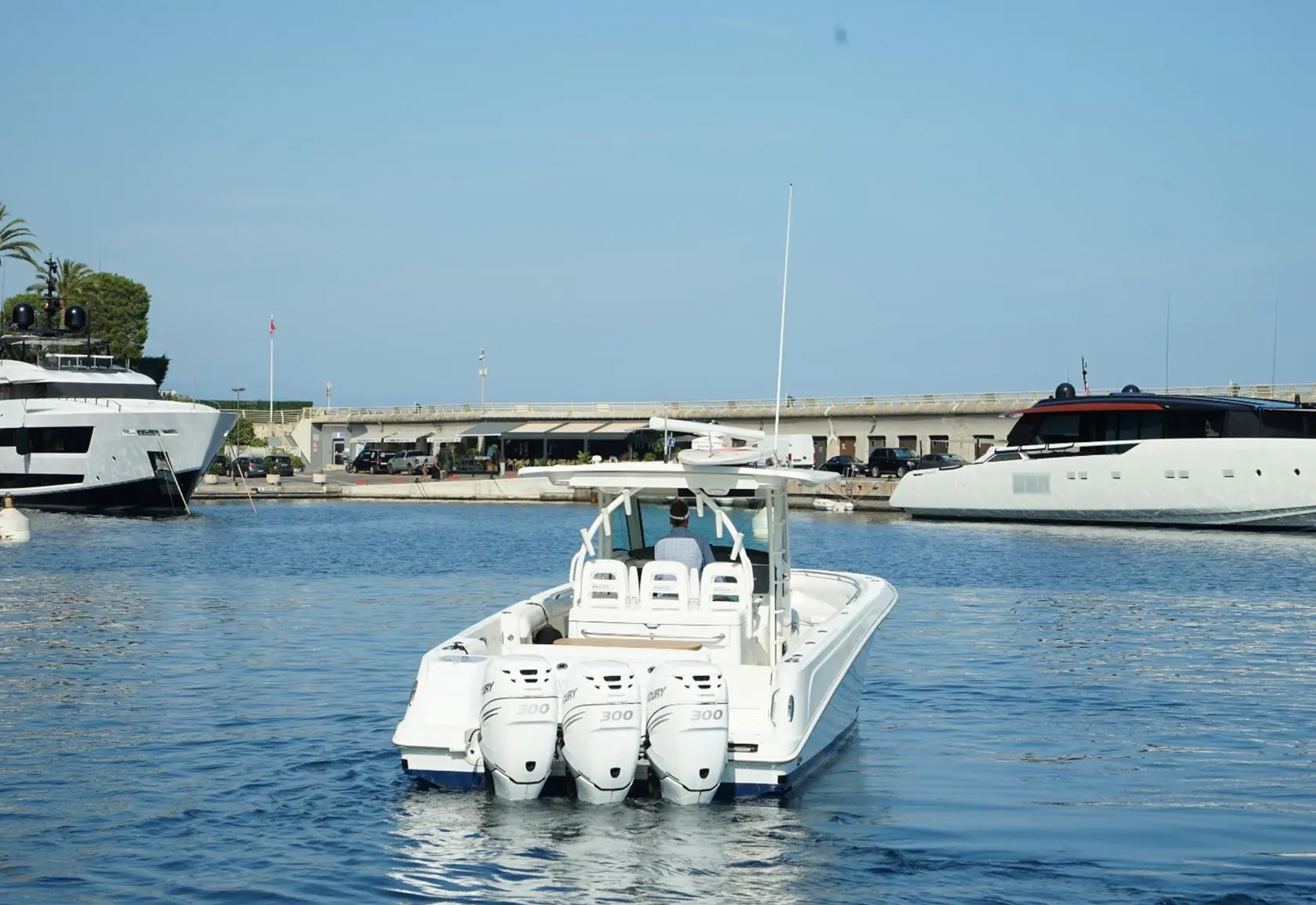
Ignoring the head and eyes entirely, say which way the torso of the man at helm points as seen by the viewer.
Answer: away from the camera

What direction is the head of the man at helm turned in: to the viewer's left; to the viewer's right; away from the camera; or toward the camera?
away from the camera

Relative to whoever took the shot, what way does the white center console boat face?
facing away from the viewer and to the right of the viewer
